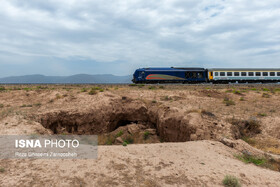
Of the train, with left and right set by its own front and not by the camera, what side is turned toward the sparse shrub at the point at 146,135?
left

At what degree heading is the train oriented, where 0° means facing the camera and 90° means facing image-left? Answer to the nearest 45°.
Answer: approximately 90°

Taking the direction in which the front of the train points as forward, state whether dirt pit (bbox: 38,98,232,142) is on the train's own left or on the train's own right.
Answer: on the train's own left

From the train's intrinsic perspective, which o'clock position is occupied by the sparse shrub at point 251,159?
The sparse shrub is roughly at 9 o'clock from the train.

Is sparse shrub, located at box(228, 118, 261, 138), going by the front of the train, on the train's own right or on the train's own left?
on the train's own left

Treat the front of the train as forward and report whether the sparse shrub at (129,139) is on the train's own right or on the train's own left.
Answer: on the train's own left

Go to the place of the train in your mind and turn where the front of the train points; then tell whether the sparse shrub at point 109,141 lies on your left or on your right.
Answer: on your left

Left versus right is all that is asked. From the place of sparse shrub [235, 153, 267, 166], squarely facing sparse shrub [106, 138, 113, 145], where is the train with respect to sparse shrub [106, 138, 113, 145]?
right
